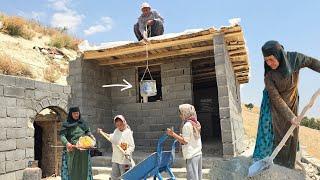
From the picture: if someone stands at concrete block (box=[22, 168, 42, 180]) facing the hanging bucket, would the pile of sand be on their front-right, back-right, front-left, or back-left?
front-right
